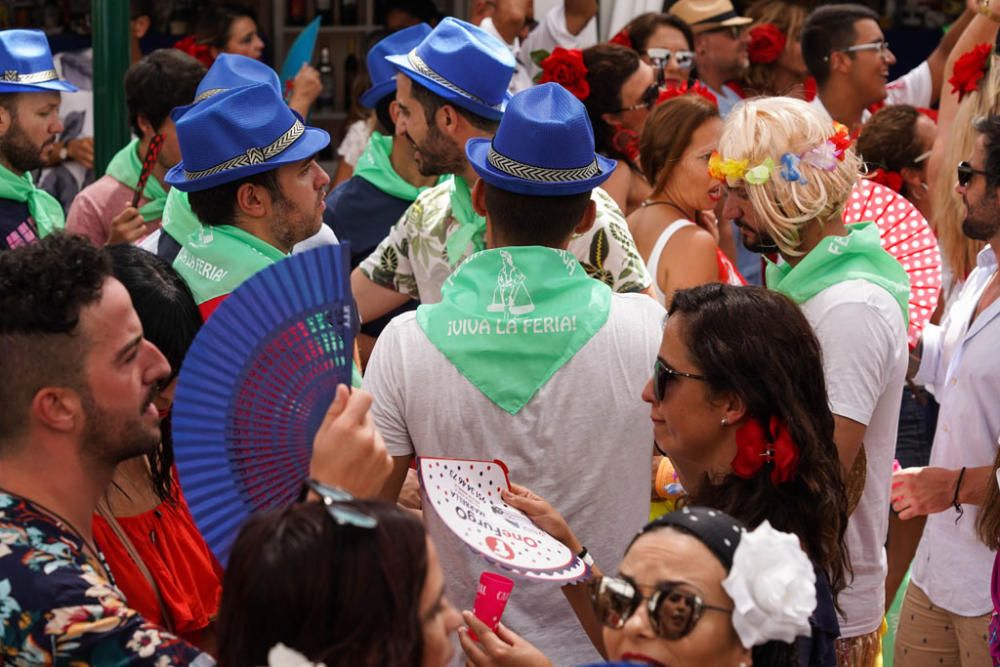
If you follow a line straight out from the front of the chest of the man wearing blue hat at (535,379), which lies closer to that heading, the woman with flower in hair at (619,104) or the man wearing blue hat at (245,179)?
the woman with flower in hair

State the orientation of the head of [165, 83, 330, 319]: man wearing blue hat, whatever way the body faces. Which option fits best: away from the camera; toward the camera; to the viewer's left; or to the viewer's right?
to the viewer's right

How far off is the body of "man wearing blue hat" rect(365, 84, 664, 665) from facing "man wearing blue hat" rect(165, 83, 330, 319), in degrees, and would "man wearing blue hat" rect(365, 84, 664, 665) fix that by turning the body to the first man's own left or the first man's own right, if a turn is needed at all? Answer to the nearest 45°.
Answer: approximately 45° to the first man's own left

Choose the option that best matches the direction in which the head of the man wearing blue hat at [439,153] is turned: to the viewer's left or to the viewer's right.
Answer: to the viewer's left

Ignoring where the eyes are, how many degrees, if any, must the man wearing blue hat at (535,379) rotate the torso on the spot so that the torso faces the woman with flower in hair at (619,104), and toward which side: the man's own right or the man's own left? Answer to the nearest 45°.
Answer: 0° — they already face them

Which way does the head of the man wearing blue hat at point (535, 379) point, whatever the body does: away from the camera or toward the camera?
away from the camera

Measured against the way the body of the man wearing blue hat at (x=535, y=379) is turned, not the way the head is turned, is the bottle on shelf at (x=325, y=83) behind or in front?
in front

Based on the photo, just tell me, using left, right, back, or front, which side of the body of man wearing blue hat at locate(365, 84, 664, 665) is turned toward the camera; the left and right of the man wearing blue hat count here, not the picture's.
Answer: back

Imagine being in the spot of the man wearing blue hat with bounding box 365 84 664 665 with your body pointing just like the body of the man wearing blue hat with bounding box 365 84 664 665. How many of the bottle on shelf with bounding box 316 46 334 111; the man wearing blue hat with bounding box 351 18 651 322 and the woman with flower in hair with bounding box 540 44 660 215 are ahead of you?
3

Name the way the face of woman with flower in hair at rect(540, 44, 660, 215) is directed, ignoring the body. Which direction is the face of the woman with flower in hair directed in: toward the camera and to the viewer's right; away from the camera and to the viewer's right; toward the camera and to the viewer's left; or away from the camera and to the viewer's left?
toward the camera and to the viewer's right

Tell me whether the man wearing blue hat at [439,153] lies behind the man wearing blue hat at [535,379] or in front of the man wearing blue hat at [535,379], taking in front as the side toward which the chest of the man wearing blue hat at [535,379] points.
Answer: in front
